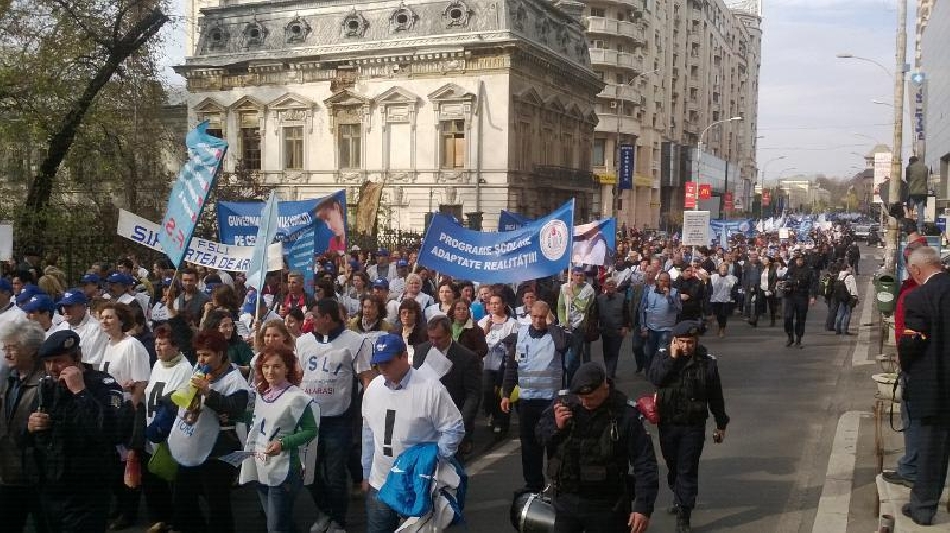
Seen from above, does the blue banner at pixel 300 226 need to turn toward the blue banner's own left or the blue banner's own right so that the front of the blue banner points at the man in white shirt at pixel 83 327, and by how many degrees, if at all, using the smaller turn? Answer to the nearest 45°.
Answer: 0° — it already faces them

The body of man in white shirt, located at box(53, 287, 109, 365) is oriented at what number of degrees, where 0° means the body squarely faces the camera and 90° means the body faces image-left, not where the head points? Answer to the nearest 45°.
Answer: approximately 45°

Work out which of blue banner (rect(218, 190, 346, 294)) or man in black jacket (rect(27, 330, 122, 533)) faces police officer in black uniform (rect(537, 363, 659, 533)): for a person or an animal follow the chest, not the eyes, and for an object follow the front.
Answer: the blue banner

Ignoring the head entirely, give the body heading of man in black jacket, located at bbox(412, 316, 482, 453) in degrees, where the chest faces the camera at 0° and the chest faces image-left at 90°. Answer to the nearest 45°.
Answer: approximately 45°

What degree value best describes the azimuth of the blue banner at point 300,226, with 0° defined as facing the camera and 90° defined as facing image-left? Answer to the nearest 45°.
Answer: approximately 0°

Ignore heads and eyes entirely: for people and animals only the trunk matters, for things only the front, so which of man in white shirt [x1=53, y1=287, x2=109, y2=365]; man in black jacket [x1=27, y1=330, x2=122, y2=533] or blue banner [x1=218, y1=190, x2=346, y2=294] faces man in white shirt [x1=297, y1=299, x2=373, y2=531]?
the blue banner

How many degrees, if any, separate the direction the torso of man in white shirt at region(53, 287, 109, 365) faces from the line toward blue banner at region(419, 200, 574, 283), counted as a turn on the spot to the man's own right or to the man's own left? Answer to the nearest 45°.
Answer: approximately 135° to the man's own left

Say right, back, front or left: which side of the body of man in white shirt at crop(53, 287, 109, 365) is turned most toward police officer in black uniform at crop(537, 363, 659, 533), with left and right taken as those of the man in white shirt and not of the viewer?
left

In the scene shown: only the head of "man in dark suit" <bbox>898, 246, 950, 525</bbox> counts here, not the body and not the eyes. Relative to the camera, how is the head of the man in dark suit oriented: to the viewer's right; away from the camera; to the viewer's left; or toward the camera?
to the viewer's left

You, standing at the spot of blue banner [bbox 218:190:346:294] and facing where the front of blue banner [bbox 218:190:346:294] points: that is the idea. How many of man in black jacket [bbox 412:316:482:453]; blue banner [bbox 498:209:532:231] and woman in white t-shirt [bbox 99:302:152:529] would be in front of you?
2
